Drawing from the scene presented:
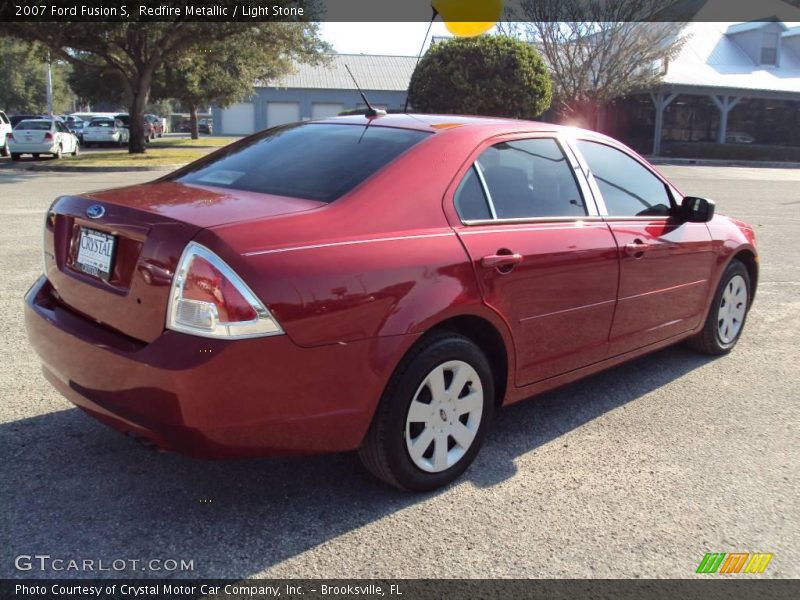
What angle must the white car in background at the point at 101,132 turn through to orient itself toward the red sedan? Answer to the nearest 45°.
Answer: approximately 135° to its right

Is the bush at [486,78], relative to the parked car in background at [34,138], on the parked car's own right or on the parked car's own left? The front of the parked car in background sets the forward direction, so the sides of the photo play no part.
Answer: on the parked car's own right

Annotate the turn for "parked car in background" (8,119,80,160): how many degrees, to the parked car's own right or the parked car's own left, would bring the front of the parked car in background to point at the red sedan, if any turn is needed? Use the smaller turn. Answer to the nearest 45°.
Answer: approximately 135° to the parked car's own right

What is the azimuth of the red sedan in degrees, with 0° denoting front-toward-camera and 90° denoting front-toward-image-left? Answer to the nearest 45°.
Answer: approximately 225°

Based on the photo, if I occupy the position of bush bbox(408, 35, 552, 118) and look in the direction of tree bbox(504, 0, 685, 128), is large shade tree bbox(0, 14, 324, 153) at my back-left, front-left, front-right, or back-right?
back-left

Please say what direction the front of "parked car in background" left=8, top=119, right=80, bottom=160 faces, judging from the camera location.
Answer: facing away from the viewer and to the right of the viewer

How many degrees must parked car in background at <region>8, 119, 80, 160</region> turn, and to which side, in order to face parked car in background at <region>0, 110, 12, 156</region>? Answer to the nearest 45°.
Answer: approximately 45° to its left

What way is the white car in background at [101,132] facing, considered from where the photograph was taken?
facing away from the viewer and to the right of the viewer
